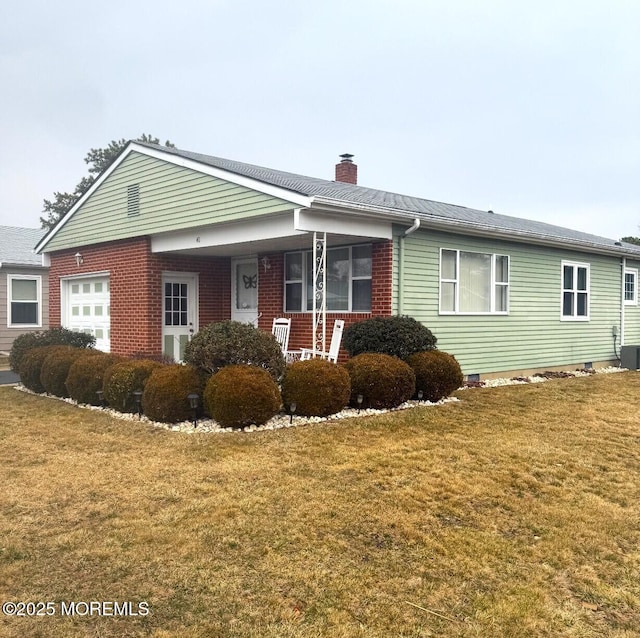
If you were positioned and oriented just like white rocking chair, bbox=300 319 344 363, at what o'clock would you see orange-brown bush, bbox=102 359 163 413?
The orange-brown bush is roughly at 11 o'clock from the white rocking chair.

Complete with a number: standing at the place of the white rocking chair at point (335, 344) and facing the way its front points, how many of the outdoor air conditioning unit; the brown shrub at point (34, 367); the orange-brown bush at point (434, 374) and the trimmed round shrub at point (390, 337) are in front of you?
1

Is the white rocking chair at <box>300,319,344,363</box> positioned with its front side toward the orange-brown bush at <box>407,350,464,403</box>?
no

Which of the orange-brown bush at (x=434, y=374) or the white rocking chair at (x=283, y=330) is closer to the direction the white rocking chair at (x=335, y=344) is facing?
the white rocking chair

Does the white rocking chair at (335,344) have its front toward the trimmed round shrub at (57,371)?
yes

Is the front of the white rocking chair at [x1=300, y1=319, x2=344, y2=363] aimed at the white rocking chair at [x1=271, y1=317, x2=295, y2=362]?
no

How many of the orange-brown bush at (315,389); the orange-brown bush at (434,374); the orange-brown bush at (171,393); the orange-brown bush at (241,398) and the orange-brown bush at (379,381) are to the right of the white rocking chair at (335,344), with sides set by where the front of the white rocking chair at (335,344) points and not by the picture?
0

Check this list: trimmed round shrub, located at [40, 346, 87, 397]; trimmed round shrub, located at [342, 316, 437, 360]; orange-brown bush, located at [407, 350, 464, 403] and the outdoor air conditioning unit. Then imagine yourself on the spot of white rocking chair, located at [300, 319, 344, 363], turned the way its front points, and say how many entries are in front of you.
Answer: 1

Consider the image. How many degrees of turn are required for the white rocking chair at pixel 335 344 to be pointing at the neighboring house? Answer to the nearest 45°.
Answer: approximately 45° to its right

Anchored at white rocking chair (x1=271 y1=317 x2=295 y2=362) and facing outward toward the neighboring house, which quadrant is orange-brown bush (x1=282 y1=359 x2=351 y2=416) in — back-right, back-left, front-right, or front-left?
back-left

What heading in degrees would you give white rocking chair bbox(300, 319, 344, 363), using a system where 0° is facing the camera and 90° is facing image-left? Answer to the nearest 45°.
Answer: approximately 90°

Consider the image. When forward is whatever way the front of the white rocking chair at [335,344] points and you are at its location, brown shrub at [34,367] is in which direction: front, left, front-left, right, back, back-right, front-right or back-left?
front

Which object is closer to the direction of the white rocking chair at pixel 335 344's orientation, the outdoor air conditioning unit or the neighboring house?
the neighboring house

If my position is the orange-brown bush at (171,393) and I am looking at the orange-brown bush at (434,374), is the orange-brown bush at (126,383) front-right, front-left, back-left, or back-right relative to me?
back-left

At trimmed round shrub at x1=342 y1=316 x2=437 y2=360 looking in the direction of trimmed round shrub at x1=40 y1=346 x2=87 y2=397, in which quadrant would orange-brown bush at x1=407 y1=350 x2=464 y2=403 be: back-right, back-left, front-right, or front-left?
back-left
